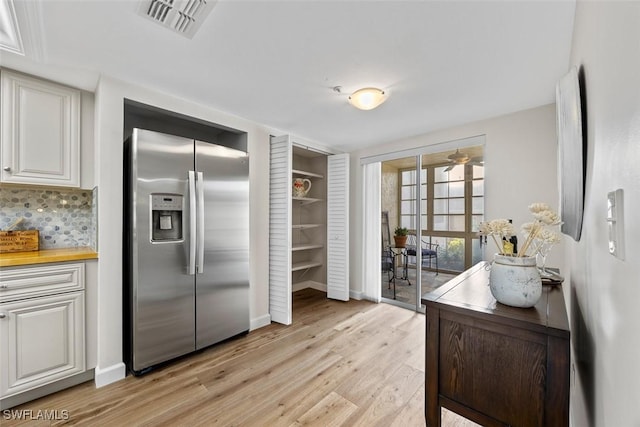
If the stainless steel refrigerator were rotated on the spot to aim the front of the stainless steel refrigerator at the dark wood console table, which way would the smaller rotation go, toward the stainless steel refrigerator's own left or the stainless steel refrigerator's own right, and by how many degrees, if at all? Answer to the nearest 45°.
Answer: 0° — it already faces it

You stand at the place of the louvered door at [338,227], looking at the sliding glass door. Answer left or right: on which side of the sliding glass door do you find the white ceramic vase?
right

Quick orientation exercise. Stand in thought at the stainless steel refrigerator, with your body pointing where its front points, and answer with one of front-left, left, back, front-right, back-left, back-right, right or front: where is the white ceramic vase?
front

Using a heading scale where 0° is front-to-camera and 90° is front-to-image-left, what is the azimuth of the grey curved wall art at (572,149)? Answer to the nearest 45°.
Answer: approximately 90°

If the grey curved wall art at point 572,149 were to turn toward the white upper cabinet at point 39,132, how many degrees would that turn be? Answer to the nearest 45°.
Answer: approximately 45° to its left

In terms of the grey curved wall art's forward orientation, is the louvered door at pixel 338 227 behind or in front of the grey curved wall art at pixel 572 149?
in front

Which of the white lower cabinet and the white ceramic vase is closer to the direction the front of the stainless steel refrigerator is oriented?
the white ceramic vase

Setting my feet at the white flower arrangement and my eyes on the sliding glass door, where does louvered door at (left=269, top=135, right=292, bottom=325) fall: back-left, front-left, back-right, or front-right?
front-left

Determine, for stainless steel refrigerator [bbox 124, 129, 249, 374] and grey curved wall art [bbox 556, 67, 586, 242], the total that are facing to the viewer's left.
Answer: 1
